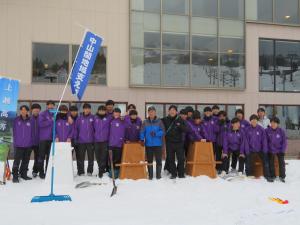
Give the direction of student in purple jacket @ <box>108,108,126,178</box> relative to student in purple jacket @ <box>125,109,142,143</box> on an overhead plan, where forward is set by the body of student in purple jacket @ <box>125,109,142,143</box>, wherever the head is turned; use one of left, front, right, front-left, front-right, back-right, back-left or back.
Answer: front-right

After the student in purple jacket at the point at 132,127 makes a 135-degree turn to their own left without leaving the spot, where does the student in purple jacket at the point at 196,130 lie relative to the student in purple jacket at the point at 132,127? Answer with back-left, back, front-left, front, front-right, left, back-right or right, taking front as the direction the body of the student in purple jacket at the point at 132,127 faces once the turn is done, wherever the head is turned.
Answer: front-right

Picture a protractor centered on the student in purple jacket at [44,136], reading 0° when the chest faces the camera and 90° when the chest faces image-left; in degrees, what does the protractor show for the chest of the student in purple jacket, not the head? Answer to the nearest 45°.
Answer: approximately 315°

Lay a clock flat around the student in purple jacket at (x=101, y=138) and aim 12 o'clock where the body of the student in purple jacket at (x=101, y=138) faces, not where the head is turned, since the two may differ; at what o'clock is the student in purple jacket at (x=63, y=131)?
the student in purple jacket at (x=63, y=131) is roughly at 3 o'clock from the student in purple jacket at (x=101, y=138).

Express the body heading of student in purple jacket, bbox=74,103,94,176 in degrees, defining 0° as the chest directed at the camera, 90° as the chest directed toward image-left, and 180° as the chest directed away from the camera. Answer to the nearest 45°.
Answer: approximately 0°

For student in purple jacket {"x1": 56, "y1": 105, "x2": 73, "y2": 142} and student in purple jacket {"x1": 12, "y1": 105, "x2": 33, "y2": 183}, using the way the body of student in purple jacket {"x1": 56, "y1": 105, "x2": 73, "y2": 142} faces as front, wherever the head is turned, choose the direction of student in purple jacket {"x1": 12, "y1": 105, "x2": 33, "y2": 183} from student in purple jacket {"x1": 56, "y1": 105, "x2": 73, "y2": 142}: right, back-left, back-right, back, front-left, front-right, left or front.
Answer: right

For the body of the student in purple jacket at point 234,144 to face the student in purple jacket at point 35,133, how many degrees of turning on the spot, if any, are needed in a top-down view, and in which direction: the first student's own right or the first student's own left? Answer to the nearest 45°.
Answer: approximately 90° to the first student's own right

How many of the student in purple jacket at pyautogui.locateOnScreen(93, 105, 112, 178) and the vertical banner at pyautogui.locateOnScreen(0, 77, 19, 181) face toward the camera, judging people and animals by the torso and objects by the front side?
2

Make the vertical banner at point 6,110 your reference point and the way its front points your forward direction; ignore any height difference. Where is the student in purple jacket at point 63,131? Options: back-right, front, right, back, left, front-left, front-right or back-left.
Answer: left

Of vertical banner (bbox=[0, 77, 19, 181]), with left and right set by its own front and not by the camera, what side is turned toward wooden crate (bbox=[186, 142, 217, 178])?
left
